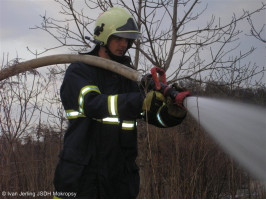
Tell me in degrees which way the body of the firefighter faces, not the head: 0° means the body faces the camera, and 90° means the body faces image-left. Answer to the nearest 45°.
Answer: approximately 315°
